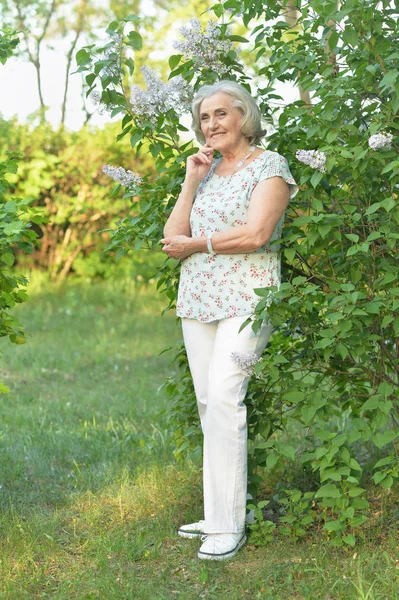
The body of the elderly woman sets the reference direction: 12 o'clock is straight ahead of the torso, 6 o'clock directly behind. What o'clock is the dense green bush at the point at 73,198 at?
The dense green bush is roughly at 4 o'clock from the elderly woman.

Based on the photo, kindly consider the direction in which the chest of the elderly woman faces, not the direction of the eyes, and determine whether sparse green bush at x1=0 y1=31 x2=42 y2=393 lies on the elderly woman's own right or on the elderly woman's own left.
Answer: on the elderly woman's own right

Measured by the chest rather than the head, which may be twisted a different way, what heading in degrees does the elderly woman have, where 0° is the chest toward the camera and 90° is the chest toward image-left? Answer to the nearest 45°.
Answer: approximately 45°
